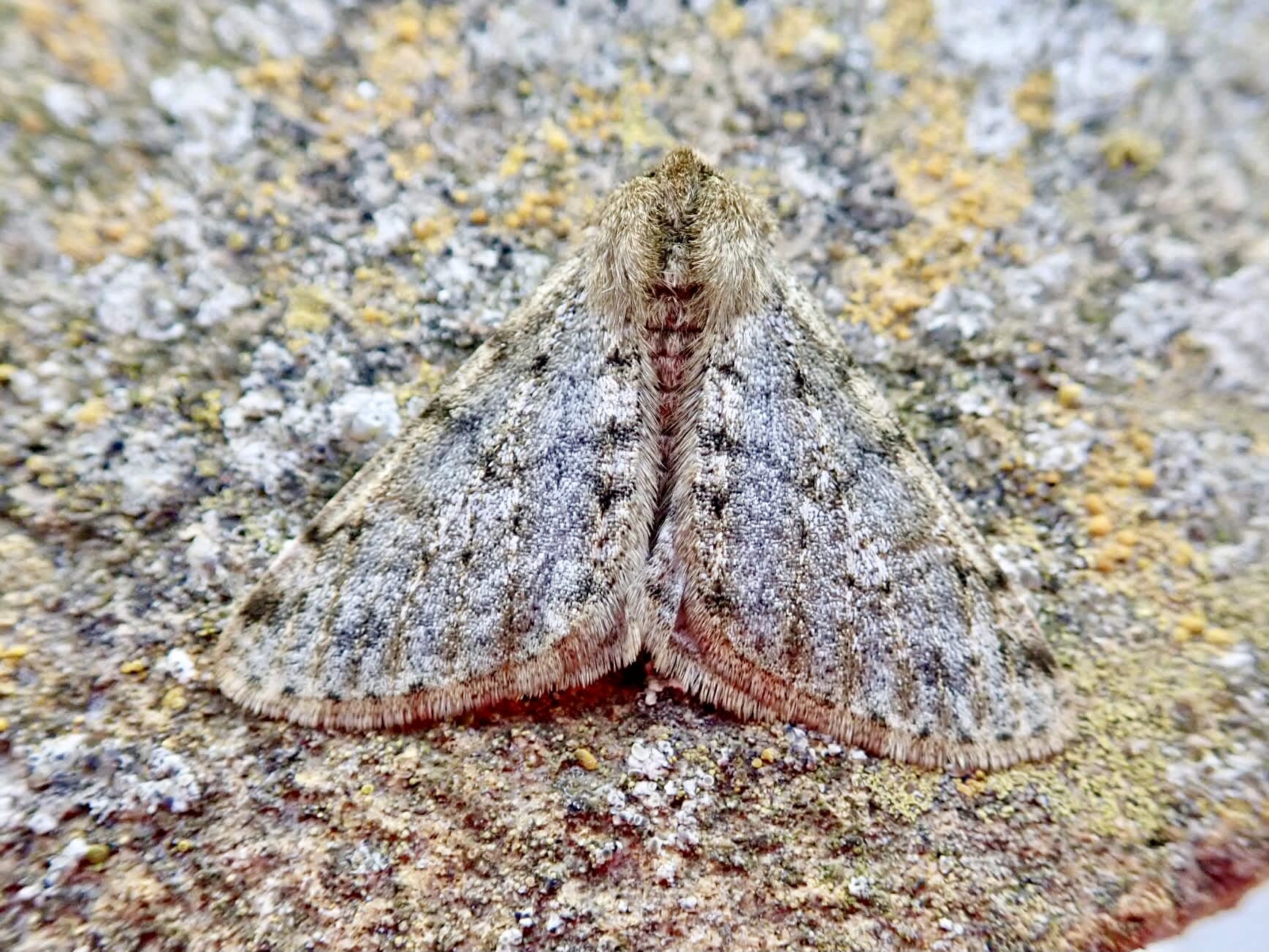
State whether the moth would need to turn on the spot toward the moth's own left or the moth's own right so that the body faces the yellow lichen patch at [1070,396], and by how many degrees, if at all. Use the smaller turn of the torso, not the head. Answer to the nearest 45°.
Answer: approximately 90° to the moth's own right

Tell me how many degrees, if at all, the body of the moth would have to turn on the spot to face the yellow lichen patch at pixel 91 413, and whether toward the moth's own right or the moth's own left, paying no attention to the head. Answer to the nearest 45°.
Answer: approximately 90° to the moth's own left

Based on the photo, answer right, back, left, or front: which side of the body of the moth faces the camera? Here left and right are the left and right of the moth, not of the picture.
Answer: back

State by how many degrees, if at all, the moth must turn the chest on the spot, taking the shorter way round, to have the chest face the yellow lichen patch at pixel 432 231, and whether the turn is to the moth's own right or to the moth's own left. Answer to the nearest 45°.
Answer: approximately 90° to the moth's own left

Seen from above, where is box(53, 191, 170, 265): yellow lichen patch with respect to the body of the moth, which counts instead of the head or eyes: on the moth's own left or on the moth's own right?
on the moth's own left
